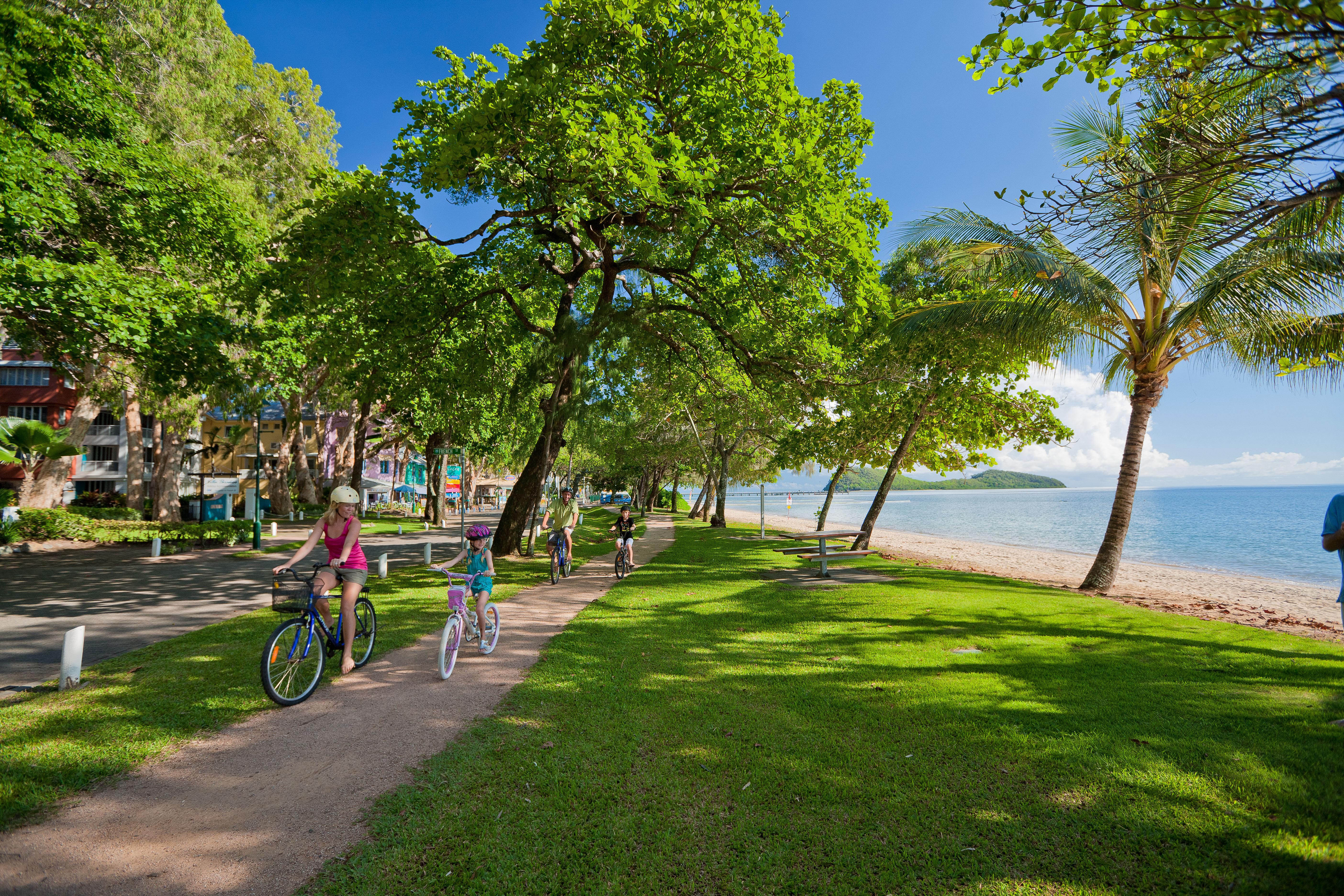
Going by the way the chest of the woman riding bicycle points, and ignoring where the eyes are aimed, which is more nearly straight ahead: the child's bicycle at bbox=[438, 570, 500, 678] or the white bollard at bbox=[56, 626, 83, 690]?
the white bollard

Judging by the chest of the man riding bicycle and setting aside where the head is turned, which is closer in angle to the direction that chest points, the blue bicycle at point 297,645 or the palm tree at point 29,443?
the blue bicycle

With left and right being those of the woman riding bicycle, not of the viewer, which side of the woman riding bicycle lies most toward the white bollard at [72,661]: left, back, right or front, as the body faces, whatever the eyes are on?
right

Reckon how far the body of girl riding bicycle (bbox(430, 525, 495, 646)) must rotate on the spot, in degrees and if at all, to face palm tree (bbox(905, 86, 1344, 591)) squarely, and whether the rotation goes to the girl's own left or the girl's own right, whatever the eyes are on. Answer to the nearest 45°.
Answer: approximately 135° to the girl's own left

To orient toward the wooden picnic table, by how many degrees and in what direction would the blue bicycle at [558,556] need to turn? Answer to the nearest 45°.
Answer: approximately 135° to its left

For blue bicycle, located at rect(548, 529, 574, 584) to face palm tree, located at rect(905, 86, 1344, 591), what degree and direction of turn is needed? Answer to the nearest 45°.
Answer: approximately 135° to its left
